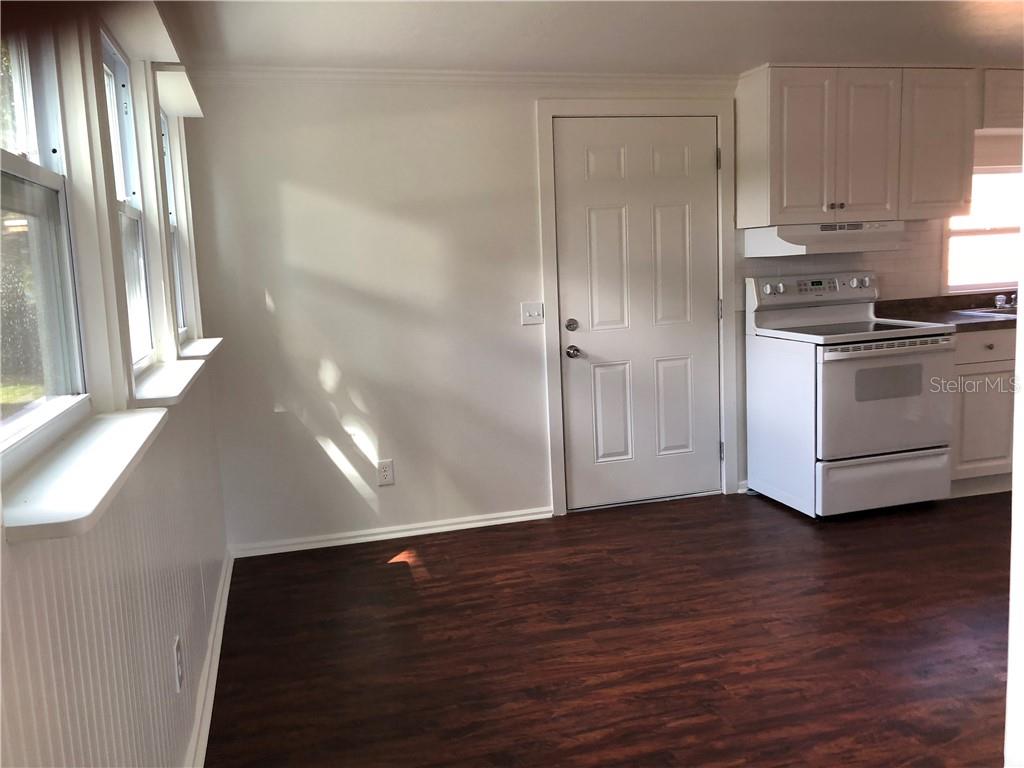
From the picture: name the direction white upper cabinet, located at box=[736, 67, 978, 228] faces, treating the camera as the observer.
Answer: facing the viewer and to the right of the viewer

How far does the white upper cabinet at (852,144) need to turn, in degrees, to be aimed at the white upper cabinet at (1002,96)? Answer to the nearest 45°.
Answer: approximately 90° to its left

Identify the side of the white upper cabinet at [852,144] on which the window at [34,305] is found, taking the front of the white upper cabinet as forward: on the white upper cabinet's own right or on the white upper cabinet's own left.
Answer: on the white upper cabinet's own right

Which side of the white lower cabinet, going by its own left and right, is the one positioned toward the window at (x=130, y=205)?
right
